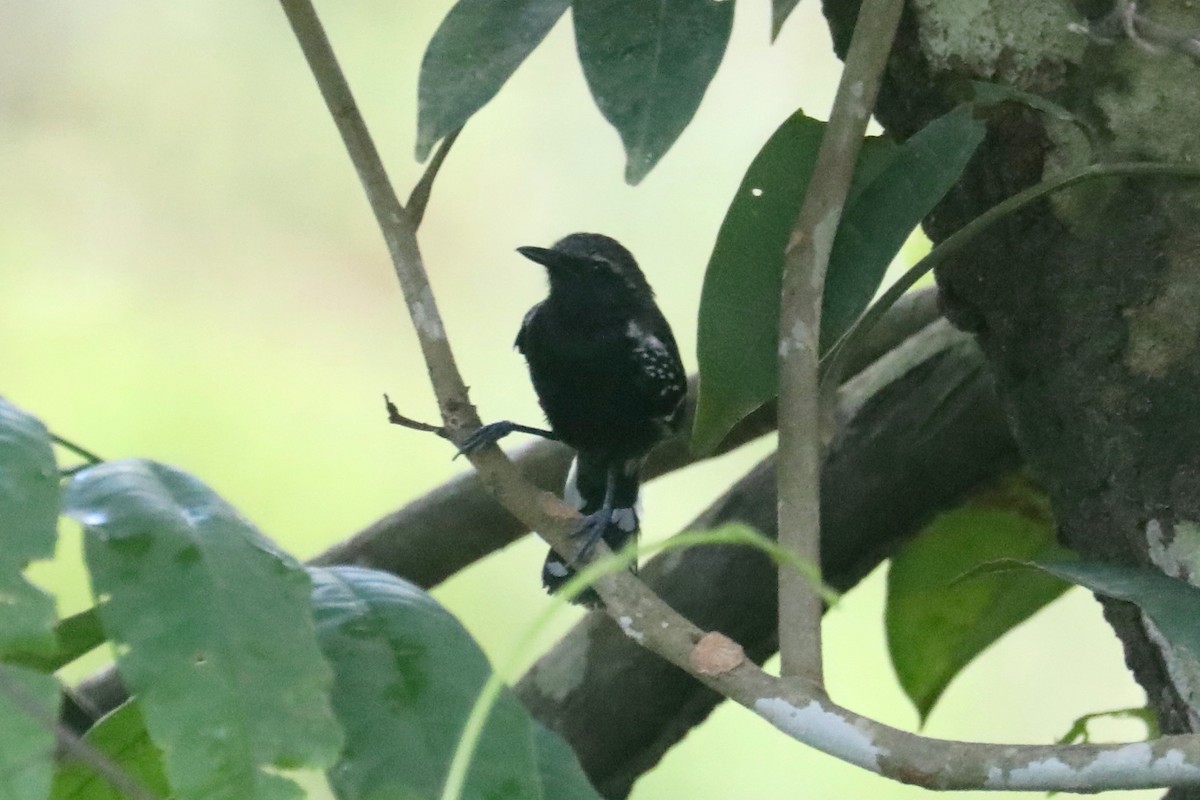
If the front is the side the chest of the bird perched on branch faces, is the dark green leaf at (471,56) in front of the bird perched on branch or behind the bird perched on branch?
in front
